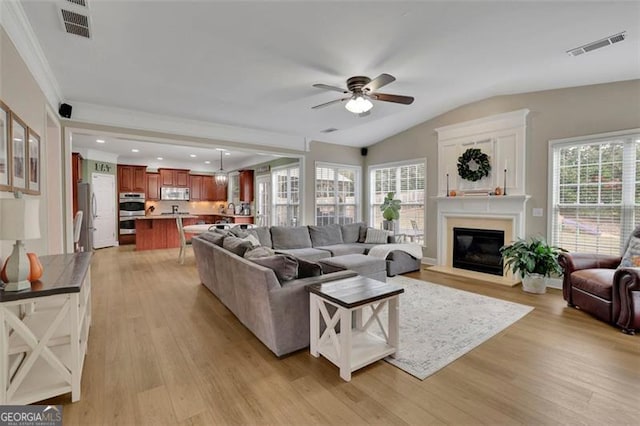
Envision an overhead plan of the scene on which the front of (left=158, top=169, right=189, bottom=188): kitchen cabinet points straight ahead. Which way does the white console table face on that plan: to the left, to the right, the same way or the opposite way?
to the left

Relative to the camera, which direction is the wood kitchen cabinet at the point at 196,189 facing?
toward the camera

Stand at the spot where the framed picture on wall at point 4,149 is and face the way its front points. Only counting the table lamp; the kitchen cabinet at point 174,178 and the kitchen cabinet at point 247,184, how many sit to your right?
1

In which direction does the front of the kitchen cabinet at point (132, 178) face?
toward the camera

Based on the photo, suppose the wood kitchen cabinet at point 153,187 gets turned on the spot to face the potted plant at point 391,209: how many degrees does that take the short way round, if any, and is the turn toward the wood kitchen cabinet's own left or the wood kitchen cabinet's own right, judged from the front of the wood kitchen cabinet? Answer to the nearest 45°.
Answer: approximately 45° to the wood kitchen cabinet's own left

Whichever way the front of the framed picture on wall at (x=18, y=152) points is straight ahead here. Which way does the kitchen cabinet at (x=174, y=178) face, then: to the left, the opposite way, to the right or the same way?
to the right

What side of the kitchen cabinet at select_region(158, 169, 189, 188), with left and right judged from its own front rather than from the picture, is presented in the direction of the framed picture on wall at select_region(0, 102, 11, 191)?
front

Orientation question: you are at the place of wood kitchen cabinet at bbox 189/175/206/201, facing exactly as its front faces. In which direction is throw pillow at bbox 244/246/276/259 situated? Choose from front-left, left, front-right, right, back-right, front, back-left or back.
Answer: front

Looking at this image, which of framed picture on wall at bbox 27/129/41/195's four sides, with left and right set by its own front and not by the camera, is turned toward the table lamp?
right

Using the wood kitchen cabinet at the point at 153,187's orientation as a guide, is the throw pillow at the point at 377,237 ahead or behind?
ahead

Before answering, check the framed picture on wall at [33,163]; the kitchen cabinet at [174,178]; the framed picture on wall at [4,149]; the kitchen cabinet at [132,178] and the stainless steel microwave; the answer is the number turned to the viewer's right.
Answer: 2

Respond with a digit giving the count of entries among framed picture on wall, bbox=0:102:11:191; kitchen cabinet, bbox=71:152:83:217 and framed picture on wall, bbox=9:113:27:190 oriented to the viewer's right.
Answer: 3

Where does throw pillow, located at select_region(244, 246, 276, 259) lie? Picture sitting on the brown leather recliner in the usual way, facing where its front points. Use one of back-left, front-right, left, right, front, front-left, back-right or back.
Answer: front

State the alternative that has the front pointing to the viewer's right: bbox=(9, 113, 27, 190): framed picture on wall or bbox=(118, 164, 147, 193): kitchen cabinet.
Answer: the framed picture on wall

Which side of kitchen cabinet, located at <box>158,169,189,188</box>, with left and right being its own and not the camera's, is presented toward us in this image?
front

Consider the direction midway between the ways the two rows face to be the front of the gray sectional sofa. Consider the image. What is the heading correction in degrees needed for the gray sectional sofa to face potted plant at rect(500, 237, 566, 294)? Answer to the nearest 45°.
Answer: approximately 45° to its left

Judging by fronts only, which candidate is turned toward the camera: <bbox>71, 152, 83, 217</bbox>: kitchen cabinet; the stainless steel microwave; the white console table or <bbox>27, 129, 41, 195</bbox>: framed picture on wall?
the stainless steel microwave

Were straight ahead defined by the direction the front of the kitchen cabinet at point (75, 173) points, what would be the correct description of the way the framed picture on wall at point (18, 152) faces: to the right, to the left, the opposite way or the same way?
the same way

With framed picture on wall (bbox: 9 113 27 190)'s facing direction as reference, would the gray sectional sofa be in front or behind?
in front

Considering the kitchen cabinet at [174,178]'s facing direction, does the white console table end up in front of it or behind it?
in front

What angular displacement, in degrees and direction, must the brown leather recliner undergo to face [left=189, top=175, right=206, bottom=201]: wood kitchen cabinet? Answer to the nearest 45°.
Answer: approximately 45° to its right
